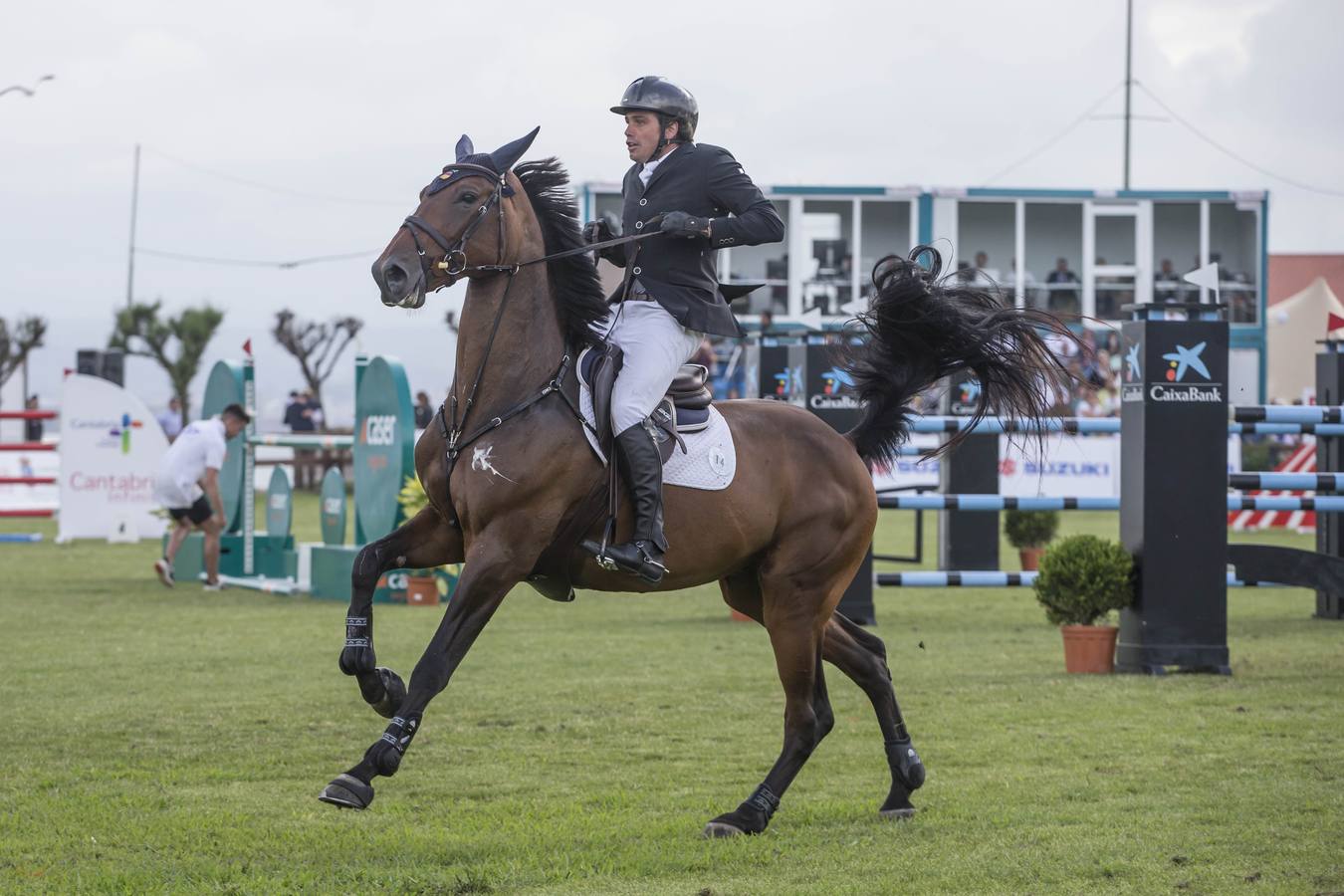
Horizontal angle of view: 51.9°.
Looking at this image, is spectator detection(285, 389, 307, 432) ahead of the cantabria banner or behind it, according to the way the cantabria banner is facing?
behind

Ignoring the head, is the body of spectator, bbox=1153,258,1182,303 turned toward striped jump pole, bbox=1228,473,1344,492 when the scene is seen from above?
yes

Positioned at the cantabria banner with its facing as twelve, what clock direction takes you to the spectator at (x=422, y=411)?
The spectator is roughly at 8 o'clock from the cantabria banner.

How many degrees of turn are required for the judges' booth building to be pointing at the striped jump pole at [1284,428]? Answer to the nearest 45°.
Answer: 0° — it already faces it

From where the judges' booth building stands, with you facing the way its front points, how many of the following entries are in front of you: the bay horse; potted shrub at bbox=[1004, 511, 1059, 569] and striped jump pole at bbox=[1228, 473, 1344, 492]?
3

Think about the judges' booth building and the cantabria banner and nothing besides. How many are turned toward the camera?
2

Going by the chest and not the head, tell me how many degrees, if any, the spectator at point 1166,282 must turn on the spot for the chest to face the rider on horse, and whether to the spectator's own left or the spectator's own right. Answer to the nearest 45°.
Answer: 0° — they already face them

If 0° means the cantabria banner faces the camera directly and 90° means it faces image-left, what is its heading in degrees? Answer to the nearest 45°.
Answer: approximately 0°
